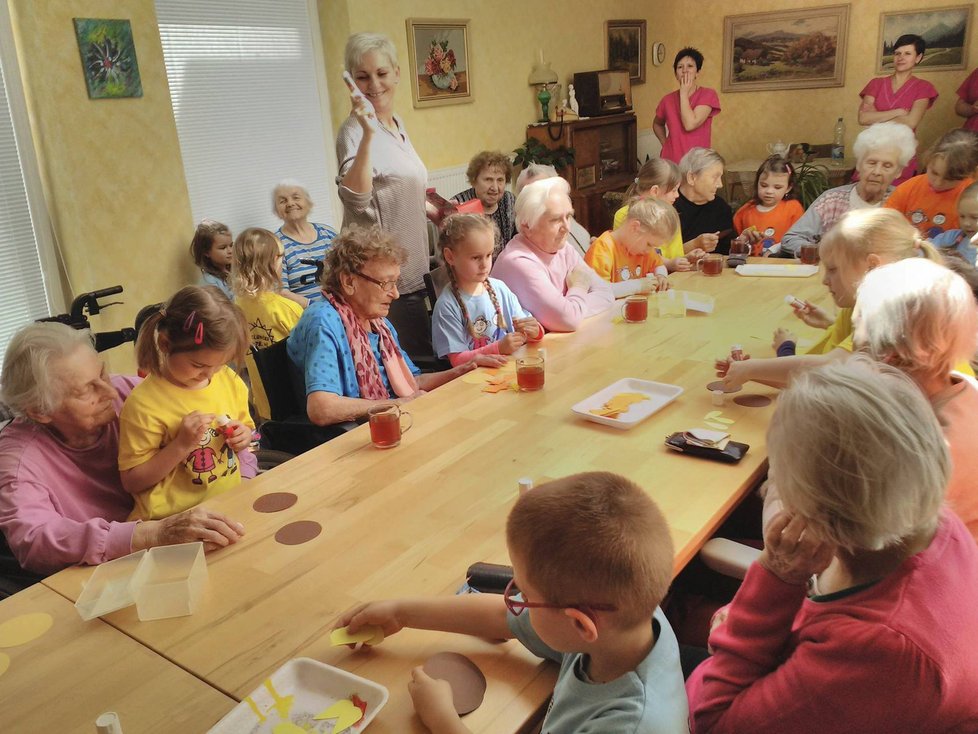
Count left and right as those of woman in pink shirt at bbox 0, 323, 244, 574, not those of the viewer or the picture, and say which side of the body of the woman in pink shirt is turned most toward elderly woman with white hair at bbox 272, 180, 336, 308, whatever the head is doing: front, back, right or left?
left

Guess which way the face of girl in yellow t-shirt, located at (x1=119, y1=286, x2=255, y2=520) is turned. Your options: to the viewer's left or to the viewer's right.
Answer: to the viewer's right

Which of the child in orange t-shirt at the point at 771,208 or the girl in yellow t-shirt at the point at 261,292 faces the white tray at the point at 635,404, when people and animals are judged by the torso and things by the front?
the child in orange t-shirt

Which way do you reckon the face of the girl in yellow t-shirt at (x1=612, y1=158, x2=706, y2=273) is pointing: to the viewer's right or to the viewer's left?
to the viewer's right

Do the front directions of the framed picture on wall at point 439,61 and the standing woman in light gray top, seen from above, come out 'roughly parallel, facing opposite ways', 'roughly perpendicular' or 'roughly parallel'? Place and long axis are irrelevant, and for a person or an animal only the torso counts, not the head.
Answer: roughly parallel

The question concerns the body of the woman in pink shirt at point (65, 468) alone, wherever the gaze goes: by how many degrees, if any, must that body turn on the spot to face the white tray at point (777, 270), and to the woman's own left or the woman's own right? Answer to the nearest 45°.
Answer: approximately 45° to the woman's own left

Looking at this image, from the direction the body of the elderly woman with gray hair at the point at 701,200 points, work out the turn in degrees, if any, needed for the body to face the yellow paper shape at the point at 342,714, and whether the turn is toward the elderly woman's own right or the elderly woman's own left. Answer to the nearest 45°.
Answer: approximately 45° to the elderly woman's own right

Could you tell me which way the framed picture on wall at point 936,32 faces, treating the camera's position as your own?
facing the viewer

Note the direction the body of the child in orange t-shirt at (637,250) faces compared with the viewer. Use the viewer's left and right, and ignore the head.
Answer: facing the viewer and to the right of the viewer

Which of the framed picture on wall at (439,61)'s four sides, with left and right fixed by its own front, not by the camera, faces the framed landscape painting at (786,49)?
left

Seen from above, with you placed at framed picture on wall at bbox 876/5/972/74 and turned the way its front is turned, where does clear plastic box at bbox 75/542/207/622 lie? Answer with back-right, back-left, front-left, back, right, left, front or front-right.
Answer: front

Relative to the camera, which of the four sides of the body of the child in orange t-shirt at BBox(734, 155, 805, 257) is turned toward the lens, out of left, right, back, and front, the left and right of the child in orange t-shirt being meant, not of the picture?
front

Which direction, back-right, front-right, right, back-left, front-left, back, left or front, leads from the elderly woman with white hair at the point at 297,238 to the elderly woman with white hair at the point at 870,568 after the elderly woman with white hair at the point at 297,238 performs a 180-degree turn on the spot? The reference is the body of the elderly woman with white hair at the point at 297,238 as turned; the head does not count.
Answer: back

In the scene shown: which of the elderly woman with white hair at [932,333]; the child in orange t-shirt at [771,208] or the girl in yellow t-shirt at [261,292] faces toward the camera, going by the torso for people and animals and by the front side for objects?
the child in orange t-shirt

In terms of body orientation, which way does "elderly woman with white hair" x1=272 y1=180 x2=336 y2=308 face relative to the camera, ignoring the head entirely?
toward the camera
